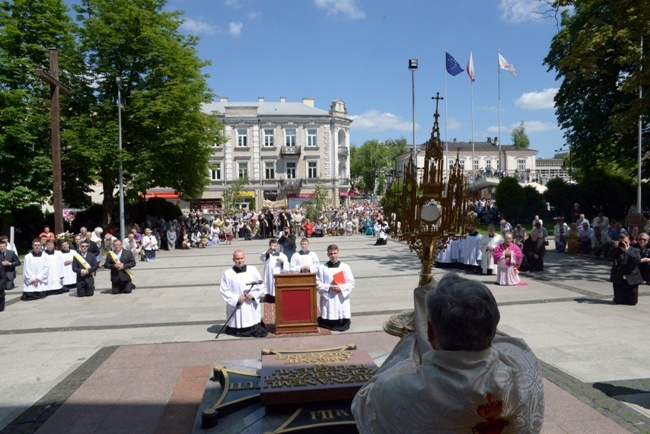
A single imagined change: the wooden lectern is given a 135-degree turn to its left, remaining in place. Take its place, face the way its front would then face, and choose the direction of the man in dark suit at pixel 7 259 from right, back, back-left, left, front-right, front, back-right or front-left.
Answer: left

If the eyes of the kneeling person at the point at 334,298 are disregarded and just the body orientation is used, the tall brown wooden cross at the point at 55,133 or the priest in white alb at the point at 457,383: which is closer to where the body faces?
the priest in white alb

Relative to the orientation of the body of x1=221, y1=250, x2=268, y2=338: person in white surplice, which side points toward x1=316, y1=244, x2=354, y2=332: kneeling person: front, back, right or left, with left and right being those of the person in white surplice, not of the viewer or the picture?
left

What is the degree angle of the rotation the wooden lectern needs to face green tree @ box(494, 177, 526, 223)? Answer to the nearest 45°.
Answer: approximately 135° to its left

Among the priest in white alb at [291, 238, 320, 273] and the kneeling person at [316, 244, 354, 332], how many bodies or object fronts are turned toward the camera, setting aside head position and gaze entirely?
2

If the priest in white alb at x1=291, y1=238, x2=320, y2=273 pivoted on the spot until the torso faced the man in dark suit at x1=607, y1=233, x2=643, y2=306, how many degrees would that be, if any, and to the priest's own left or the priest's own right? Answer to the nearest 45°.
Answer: approximately 90° to the priest's own left
